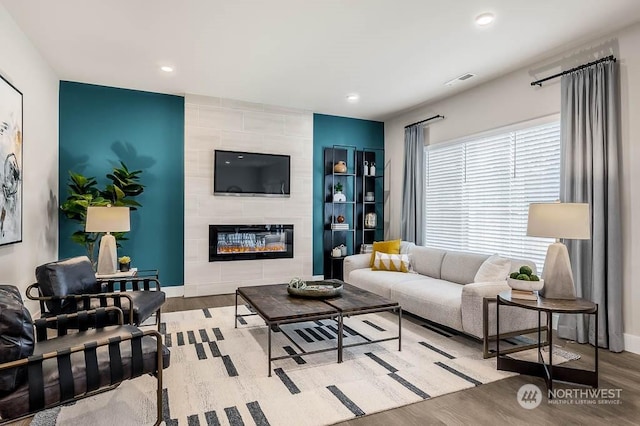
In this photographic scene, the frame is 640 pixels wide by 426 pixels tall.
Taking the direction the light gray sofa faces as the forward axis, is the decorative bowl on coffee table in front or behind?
in front

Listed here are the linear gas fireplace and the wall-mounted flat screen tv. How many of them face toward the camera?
2

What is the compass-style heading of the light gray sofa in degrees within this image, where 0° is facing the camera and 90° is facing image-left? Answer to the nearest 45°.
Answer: approximately 45°

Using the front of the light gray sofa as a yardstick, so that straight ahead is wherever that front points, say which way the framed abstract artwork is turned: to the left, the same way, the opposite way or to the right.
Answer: the opposite way

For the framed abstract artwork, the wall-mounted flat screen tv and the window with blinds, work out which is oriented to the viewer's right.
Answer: the framed abstract artwork

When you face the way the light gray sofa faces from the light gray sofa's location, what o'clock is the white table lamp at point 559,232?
The white table lamp is roughly at 9 o'clock from the light gray sofa.

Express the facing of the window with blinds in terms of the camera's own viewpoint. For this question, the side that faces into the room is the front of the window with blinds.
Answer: facing the viewer and to the left of the viewer

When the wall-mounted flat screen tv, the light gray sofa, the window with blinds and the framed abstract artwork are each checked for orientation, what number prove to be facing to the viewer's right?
1

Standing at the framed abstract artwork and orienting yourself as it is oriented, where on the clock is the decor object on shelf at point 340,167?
The decor object on shelf is roughly at 12 o'clock from the framed abstract artwork.

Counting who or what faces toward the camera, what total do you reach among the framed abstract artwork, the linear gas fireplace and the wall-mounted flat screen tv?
2

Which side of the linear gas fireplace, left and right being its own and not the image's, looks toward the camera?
front

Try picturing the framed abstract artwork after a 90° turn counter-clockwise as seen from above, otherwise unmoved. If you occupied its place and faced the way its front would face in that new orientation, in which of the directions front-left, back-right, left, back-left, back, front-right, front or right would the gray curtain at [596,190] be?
back-right

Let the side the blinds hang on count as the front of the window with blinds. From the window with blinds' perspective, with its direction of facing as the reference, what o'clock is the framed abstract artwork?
The framed abstract artwork is roughly at 12 o'clock from the window with blinds.

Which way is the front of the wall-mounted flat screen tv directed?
toward the camera

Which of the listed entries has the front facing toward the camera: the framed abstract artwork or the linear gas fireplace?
the linear gas fireplace

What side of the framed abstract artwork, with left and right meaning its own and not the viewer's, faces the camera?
right

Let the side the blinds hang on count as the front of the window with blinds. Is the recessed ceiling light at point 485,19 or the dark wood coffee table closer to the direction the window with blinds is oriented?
the dark wood coffee table

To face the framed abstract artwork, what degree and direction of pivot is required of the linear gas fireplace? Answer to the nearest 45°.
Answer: approximately 45° to its right

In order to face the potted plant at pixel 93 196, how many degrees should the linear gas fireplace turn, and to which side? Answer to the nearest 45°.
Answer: approximately 90° to its right

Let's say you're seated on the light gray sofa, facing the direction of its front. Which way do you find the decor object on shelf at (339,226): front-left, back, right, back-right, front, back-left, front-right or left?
right
